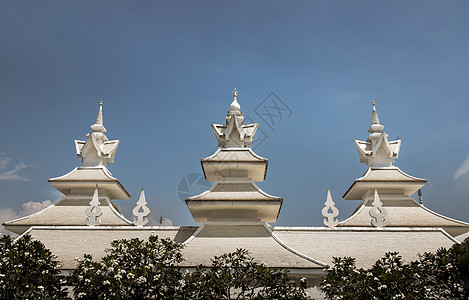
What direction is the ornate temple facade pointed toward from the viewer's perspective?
toward the camera

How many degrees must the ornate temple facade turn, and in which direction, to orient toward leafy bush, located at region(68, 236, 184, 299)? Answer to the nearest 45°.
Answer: approximately 45° to its right

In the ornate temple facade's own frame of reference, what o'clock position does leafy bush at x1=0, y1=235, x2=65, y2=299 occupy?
The leafy bush is roughly at 2 o'clock from the ornate temple facade.

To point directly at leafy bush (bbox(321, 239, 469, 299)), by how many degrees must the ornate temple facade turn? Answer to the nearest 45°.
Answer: approximately 45° to its left

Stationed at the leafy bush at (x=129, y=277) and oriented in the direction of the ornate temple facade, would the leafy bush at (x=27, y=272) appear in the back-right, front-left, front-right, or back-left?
back-left
